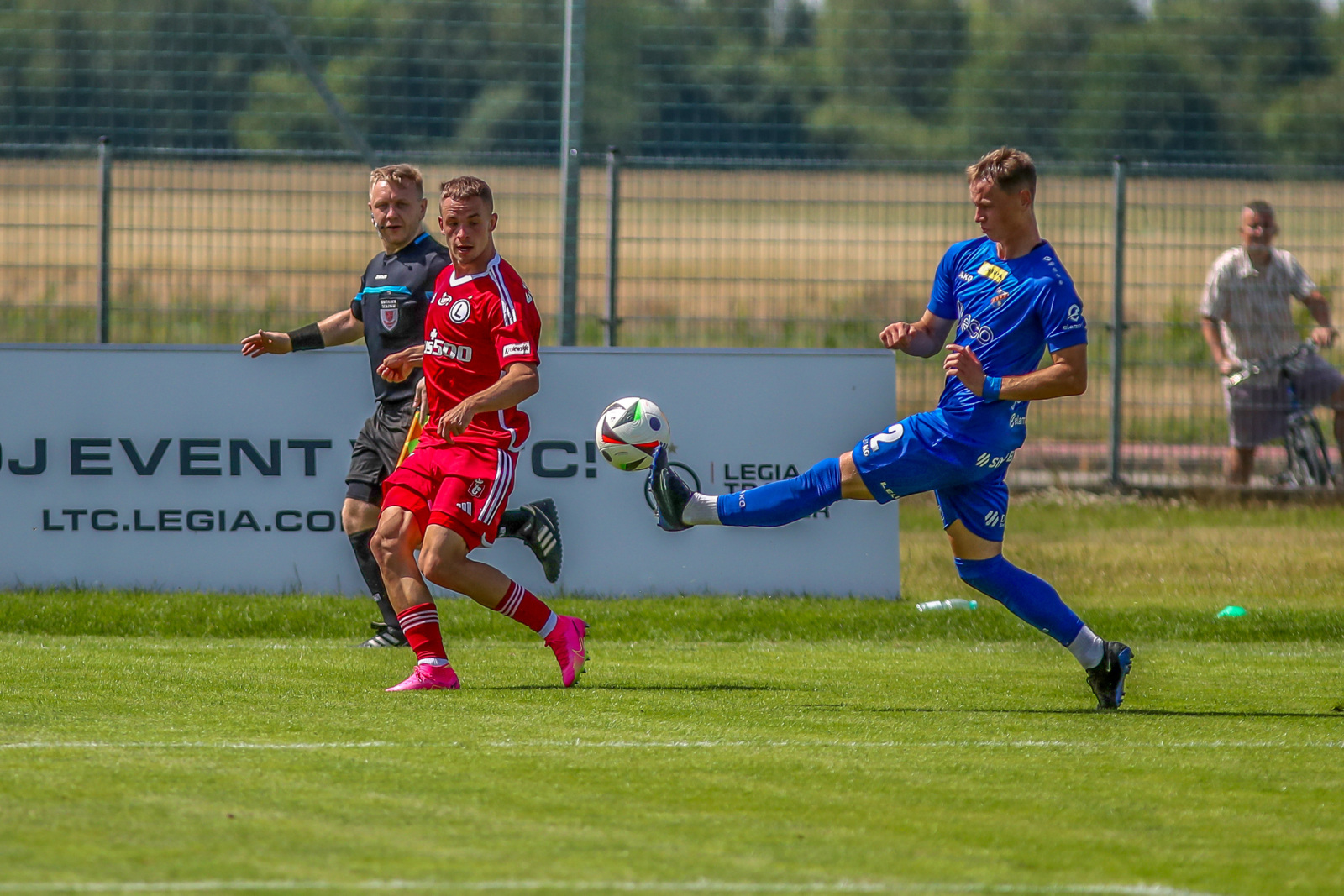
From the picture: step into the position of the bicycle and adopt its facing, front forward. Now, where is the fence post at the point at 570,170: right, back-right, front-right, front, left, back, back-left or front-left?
front-right

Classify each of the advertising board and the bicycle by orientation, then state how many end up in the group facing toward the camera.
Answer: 2

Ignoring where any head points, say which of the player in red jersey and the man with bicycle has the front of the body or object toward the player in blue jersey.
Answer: the man with bicycle

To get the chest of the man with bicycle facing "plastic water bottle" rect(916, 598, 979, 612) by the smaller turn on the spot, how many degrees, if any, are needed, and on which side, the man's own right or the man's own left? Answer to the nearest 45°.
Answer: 0° — they already face it

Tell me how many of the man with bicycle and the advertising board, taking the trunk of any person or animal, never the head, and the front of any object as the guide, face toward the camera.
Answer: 2

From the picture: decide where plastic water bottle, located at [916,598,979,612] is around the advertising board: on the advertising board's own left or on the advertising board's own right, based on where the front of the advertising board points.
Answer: on the advertising board's own left

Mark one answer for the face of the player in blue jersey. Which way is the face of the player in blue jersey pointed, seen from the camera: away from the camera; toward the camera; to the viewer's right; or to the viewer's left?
to the viewer's left

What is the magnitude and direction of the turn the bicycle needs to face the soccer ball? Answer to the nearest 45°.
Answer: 0° — it already faces it
